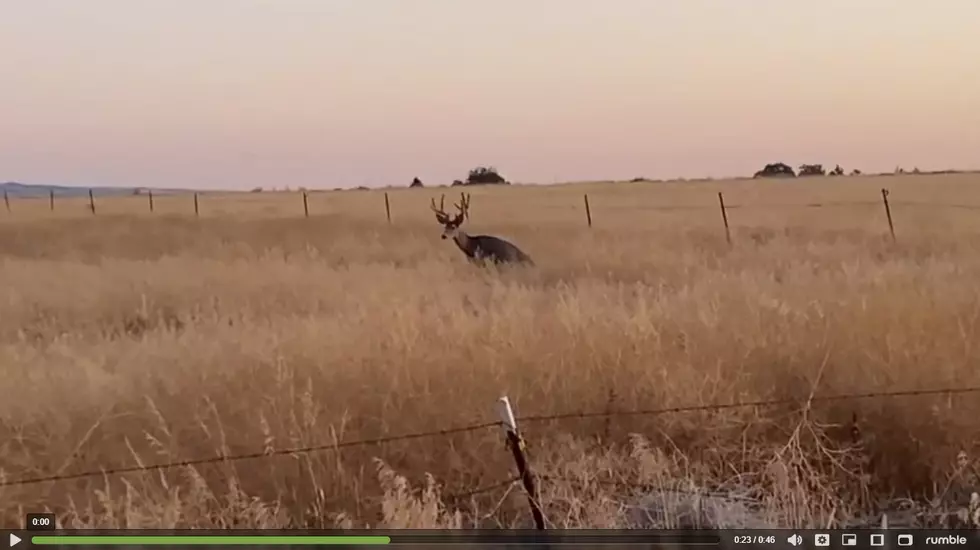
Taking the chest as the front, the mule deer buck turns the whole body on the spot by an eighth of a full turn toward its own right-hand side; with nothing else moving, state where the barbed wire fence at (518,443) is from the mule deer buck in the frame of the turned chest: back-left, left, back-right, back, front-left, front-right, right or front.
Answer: back-left

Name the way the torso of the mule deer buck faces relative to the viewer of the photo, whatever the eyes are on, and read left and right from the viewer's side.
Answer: facing to the left of the viewer

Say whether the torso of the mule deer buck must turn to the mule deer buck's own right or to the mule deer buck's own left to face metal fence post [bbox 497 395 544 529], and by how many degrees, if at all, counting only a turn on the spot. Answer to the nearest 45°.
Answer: approximately 90° to the mule deer buck's own left
